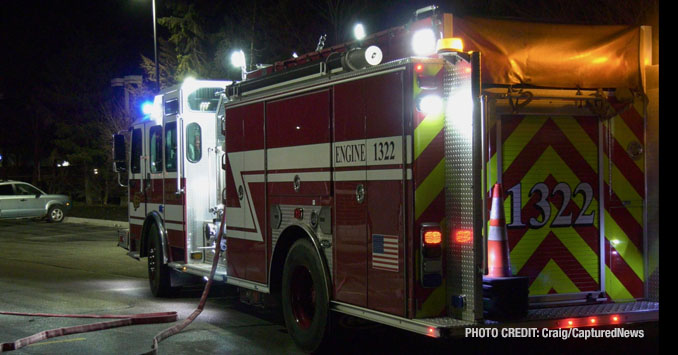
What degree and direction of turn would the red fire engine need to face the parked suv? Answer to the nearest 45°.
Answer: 0° — it already faces it

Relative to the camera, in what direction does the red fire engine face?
facing away from the viewer and to the left of the viewer

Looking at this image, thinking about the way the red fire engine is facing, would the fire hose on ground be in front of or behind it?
in front
